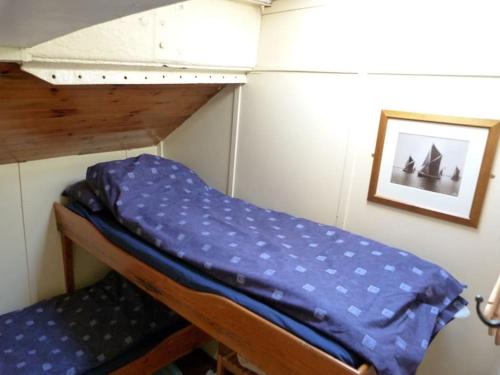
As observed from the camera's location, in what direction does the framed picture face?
facing the viewer and to the left of the viewer

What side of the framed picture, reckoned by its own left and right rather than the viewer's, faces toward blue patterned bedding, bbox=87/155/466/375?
front

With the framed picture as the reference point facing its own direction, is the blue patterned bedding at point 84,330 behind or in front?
in front
